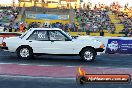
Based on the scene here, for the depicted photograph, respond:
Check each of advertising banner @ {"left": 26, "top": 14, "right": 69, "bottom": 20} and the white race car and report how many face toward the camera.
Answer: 1

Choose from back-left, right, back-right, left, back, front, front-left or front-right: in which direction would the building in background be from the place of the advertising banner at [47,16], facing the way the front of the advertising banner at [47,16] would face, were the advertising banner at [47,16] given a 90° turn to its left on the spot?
left

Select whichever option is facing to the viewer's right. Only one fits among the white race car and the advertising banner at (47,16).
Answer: the white race car

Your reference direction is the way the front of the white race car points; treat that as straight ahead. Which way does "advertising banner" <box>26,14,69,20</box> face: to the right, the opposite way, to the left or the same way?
to the right

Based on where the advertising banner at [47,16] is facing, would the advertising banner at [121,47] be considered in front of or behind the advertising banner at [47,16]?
in front

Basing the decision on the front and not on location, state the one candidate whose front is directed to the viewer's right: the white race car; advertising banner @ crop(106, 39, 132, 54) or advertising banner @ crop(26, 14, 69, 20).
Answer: the white race car

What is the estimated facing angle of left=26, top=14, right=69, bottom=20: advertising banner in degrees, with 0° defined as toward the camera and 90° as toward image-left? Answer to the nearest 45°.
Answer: approximately 0°

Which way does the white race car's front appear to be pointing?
to the viewer's right

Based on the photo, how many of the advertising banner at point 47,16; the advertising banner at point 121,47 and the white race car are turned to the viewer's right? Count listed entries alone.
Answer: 1

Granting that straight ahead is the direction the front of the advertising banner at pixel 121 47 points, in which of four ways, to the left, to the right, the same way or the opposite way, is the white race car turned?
to the left

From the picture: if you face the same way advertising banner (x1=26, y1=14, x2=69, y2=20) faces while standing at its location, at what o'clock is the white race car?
The white race car is roughly at 12 o'clock from the advertising banner.

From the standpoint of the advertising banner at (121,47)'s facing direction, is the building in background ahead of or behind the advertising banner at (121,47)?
behind

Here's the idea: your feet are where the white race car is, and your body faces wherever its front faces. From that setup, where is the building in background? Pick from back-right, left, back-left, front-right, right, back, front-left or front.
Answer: left

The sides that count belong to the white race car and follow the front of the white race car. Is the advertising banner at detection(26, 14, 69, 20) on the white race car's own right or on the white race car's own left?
on the white race car's own left
